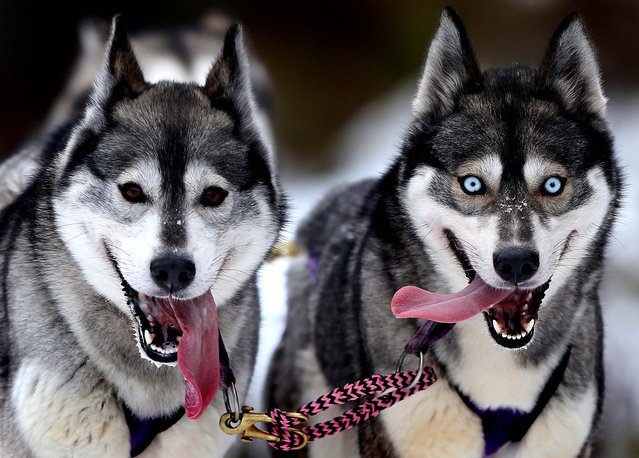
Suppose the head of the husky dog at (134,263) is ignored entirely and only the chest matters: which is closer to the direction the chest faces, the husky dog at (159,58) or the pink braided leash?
the pink braided leash

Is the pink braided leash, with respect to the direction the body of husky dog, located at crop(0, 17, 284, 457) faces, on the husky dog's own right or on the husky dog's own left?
on the husky dog's own left

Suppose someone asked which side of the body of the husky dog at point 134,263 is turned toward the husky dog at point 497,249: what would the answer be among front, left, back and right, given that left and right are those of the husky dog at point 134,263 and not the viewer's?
left

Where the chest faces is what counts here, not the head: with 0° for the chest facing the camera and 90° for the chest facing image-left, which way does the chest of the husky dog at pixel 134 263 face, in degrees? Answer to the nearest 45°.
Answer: approximately 0°

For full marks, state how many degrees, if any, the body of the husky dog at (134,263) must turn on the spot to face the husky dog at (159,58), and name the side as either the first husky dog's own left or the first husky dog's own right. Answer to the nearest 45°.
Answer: approximately 180°
